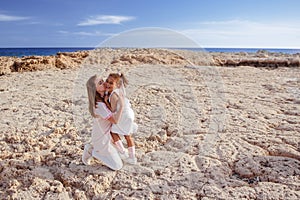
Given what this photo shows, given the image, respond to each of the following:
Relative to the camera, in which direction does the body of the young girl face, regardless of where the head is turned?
to the viewer's left

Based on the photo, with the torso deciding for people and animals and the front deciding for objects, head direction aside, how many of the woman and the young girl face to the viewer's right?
1

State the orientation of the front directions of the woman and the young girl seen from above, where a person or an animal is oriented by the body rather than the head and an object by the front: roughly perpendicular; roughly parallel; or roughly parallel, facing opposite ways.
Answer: roughly parallel, facing opposite ways

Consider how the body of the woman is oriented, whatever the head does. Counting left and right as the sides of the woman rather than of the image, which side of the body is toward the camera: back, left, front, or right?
right

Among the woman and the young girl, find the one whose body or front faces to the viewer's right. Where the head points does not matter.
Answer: the woman

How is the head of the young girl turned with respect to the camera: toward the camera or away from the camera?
toward the camera
